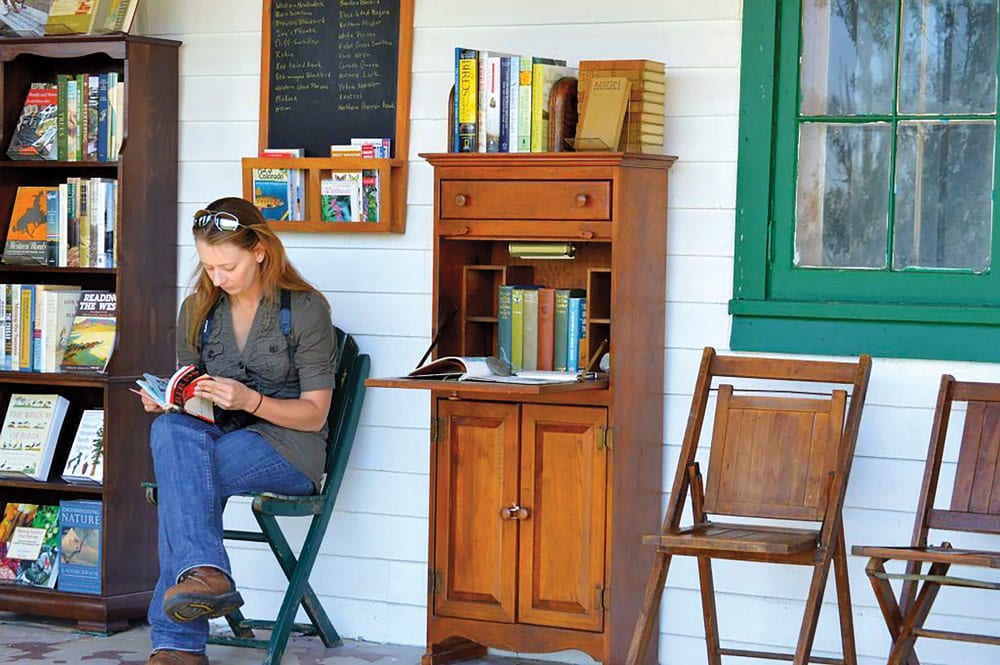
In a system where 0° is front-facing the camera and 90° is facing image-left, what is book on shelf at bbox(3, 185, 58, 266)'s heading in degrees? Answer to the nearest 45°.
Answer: approximately 0°

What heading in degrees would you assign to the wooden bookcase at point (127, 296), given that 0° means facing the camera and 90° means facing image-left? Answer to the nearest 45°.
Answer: approximately 45°

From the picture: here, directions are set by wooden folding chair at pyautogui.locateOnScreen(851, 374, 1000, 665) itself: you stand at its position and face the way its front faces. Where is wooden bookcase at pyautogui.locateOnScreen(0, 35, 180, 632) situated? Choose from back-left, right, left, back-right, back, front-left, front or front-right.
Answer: front-right

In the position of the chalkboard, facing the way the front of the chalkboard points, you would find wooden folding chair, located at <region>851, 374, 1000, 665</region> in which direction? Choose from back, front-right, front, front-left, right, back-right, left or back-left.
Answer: front-left

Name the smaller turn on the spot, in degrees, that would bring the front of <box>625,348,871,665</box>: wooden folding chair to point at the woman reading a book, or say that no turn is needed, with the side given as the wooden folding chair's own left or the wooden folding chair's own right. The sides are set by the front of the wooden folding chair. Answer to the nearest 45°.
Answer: approximately 45° to the wooden folding chair's own right

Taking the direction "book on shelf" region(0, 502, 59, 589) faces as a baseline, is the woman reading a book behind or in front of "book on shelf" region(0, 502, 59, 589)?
in front
